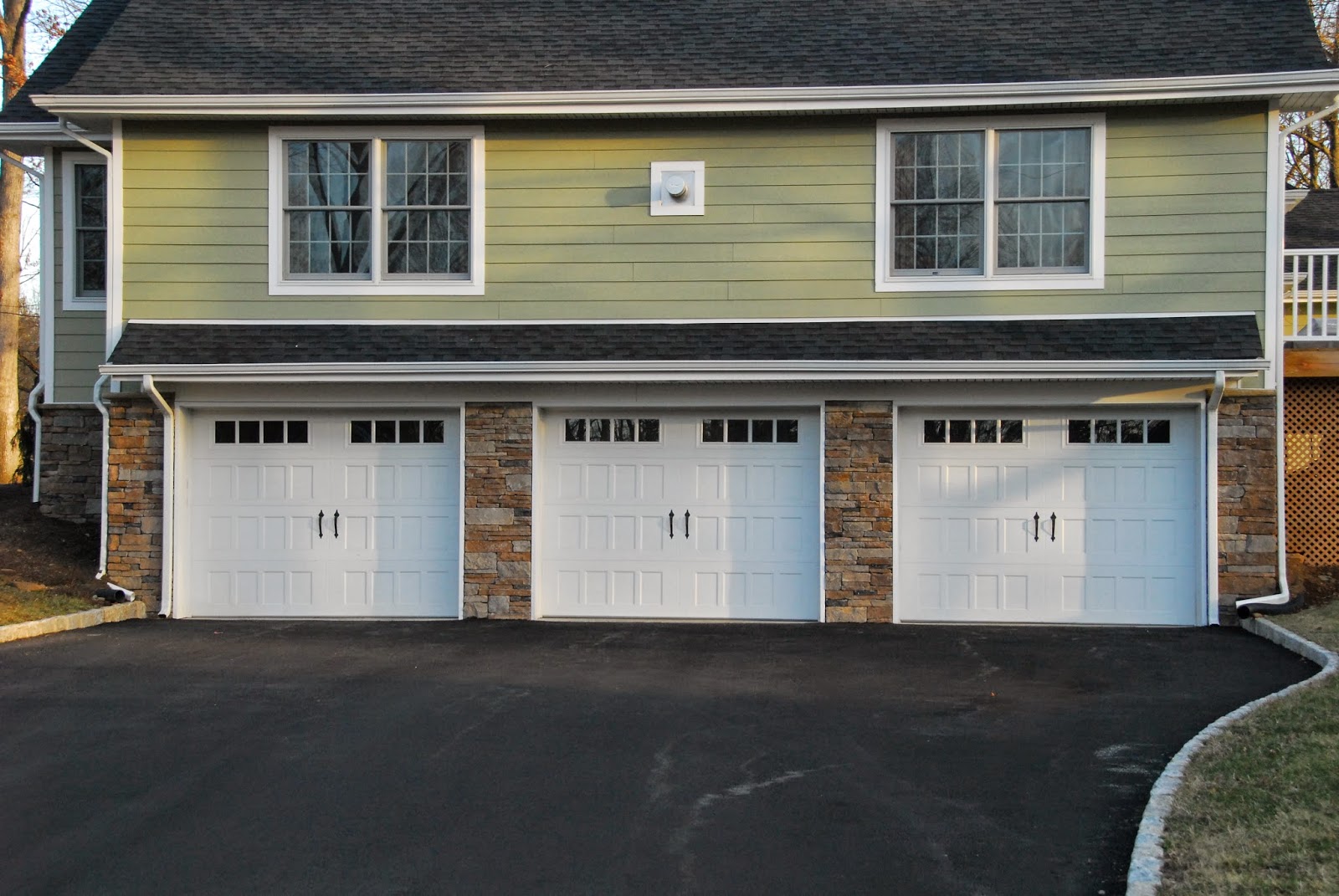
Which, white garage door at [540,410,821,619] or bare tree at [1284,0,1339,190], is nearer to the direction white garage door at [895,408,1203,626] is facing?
the white garage door

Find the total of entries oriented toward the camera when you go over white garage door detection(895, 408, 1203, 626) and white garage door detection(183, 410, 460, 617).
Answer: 2

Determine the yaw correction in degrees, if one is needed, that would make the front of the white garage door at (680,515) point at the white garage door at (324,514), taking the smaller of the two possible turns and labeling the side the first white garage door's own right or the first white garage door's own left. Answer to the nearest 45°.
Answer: approximately 90° to the first white garage door's own right

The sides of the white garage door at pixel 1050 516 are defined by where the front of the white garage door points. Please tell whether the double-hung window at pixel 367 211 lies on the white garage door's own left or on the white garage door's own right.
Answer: on the white garage door's own right

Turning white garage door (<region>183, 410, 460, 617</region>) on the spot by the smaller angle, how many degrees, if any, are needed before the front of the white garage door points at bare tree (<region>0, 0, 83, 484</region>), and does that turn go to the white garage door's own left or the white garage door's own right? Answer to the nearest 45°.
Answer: approximately 135° to the white garage door's own right

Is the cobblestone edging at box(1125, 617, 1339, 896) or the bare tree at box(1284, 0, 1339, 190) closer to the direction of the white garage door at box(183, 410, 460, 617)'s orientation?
the cobblestone edging

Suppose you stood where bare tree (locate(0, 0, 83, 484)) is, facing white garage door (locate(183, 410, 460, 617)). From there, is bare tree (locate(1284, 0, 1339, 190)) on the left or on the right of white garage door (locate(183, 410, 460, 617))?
left

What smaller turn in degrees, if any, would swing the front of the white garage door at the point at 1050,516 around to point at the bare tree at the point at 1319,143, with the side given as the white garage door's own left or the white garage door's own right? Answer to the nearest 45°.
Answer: approximately 180°

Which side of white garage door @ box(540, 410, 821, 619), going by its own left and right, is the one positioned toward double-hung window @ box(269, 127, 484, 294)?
right

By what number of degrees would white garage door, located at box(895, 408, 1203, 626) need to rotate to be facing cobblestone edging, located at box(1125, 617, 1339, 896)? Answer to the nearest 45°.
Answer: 0° — it already faces it
